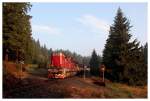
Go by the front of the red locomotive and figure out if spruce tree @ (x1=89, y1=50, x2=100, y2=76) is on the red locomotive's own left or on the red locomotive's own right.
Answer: on the red locomotive's own left

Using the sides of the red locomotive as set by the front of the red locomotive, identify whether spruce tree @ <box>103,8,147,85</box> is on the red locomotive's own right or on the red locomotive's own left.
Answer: on the red locomotive's own left
